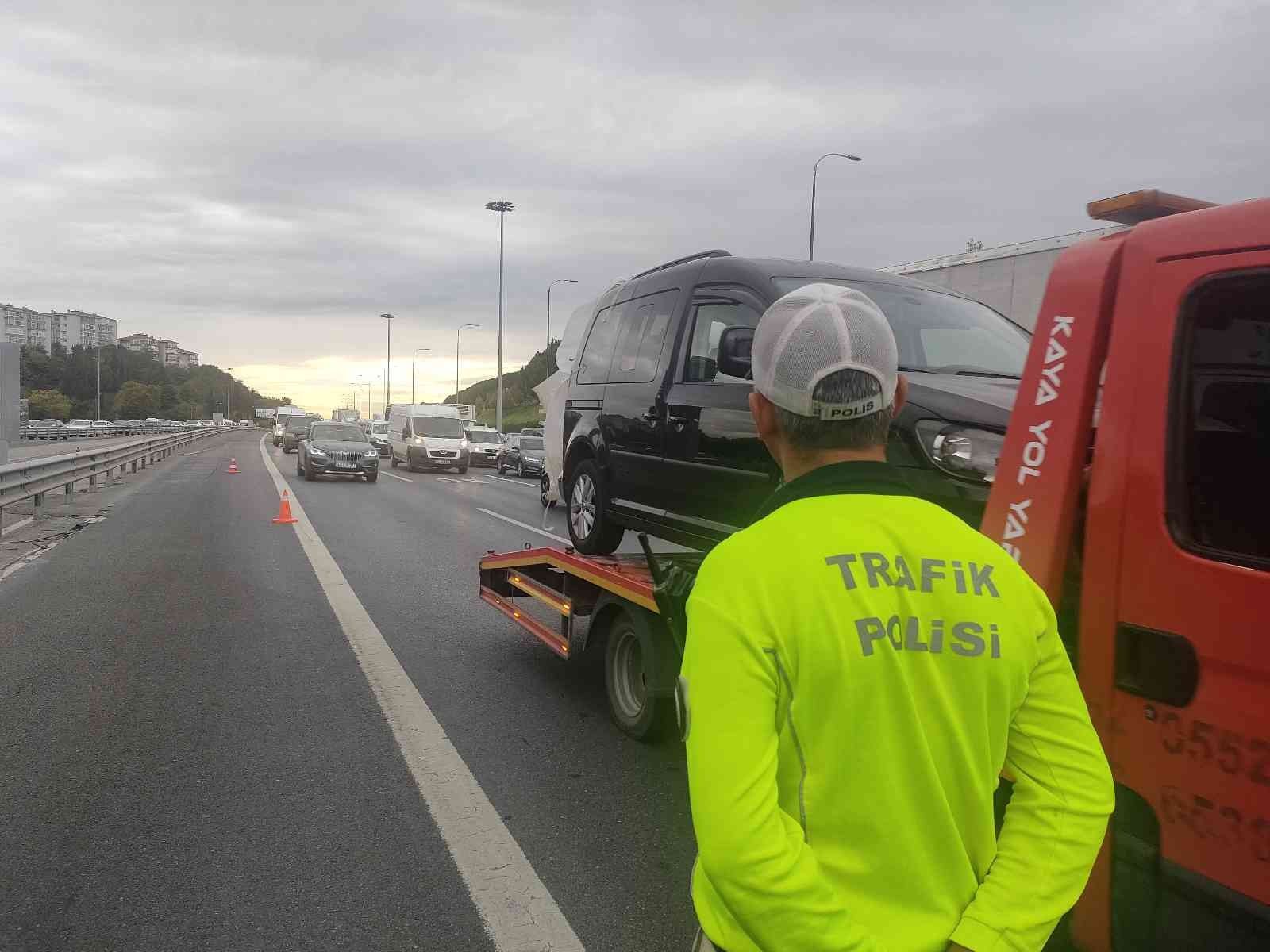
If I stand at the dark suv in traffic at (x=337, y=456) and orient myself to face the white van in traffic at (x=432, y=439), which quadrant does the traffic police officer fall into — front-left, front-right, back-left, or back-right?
back-right

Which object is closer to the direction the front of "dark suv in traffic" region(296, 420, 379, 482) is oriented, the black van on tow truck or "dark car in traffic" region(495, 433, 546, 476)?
the black van on tow truck

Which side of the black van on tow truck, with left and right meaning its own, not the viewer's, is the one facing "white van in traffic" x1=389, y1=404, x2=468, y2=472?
back

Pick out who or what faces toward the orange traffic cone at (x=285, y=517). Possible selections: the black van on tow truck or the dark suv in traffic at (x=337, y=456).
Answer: the dark suv in traffic

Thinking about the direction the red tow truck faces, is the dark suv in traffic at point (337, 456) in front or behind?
behind

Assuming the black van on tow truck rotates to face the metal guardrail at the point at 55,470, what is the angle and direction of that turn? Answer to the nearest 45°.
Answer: approximately 180°

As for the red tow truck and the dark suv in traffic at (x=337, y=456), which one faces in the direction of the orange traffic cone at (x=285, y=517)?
the dark suv in traffic

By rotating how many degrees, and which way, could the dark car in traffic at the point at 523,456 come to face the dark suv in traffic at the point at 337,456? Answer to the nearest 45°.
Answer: approximately 90° to its right

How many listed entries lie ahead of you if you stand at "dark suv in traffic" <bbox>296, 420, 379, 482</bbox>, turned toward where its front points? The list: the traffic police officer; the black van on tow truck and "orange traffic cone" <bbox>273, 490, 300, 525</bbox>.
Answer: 3

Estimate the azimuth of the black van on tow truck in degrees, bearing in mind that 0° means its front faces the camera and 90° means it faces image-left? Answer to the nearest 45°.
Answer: approximately 315°

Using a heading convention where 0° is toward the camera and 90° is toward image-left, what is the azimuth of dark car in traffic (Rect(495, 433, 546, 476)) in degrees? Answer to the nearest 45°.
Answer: approximately 315°

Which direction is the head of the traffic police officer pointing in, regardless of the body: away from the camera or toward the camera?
away from the camera

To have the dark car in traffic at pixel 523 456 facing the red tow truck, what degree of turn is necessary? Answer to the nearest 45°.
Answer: approximately 45° to its right

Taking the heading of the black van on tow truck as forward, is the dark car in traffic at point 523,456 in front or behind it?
behind

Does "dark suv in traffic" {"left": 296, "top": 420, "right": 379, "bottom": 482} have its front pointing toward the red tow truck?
yes
